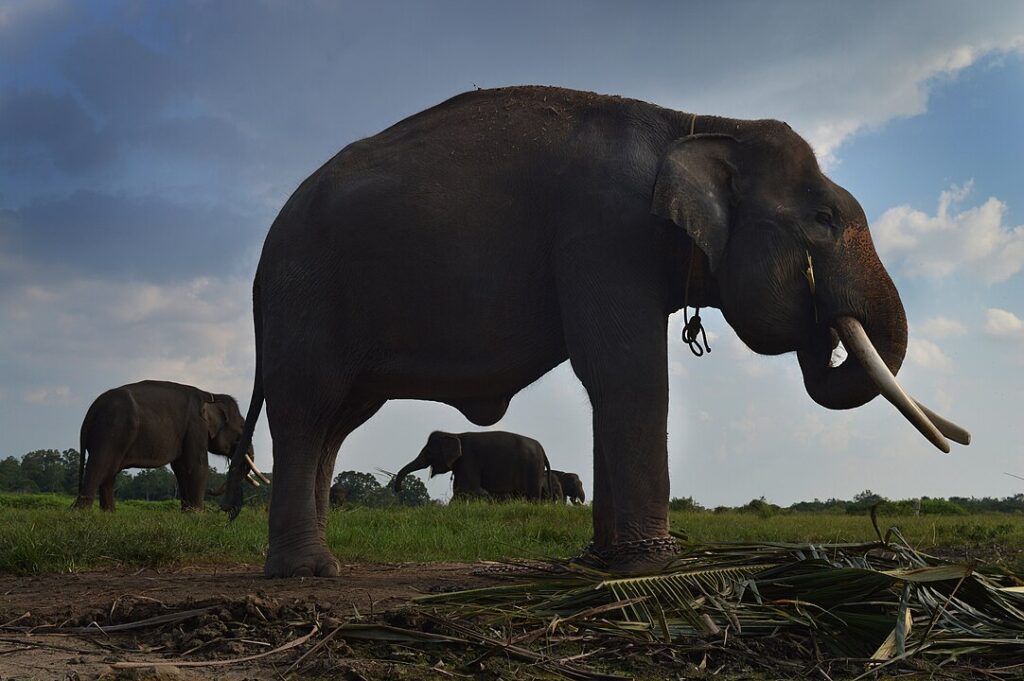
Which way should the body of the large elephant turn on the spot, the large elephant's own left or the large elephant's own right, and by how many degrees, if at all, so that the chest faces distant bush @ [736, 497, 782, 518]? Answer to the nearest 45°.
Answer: approximately 90° to the large elephant's own left

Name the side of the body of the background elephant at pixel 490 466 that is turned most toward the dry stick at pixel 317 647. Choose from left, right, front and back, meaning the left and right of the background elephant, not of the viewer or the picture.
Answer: left

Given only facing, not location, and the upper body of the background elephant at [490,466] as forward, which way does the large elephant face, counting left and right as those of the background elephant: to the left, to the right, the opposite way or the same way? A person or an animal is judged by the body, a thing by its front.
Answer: the opposite way

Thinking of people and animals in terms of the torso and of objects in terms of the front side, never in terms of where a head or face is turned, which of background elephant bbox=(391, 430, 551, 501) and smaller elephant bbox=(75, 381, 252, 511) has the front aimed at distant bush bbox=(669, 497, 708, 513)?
the smaller elephant

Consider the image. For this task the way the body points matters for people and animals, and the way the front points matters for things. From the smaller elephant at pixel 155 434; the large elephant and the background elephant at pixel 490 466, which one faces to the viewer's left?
the background elephant

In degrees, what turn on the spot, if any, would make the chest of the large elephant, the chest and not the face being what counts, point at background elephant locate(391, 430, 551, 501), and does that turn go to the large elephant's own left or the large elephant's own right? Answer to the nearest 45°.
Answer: approximately 90° to the large elephant's own left

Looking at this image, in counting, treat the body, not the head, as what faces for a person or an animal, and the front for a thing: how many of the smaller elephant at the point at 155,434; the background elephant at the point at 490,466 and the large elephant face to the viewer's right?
2

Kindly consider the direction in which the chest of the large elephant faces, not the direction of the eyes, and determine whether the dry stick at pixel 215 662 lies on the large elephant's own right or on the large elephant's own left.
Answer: on the large elephant's own right

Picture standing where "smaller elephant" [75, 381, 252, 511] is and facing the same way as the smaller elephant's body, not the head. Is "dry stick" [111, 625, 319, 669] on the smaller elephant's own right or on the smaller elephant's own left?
on the smaller elephant's own right

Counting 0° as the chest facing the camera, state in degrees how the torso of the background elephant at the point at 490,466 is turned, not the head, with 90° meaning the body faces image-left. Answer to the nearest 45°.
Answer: approximately 90°

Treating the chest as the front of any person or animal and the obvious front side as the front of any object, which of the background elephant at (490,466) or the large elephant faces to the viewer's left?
the background elephant

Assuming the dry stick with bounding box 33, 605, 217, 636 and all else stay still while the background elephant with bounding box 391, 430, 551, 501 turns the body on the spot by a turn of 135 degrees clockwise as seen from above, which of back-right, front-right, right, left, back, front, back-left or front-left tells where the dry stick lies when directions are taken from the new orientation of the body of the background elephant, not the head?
back-right

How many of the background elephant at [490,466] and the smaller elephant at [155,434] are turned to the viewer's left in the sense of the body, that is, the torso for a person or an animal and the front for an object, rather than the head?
1

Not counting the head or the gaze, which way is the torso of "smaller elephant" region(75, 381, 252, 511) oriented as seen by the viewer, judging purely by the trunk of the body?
to the viewer's right

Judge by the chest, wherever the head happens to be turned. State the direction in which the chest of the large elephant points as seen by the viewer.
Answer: to the viewer's right
